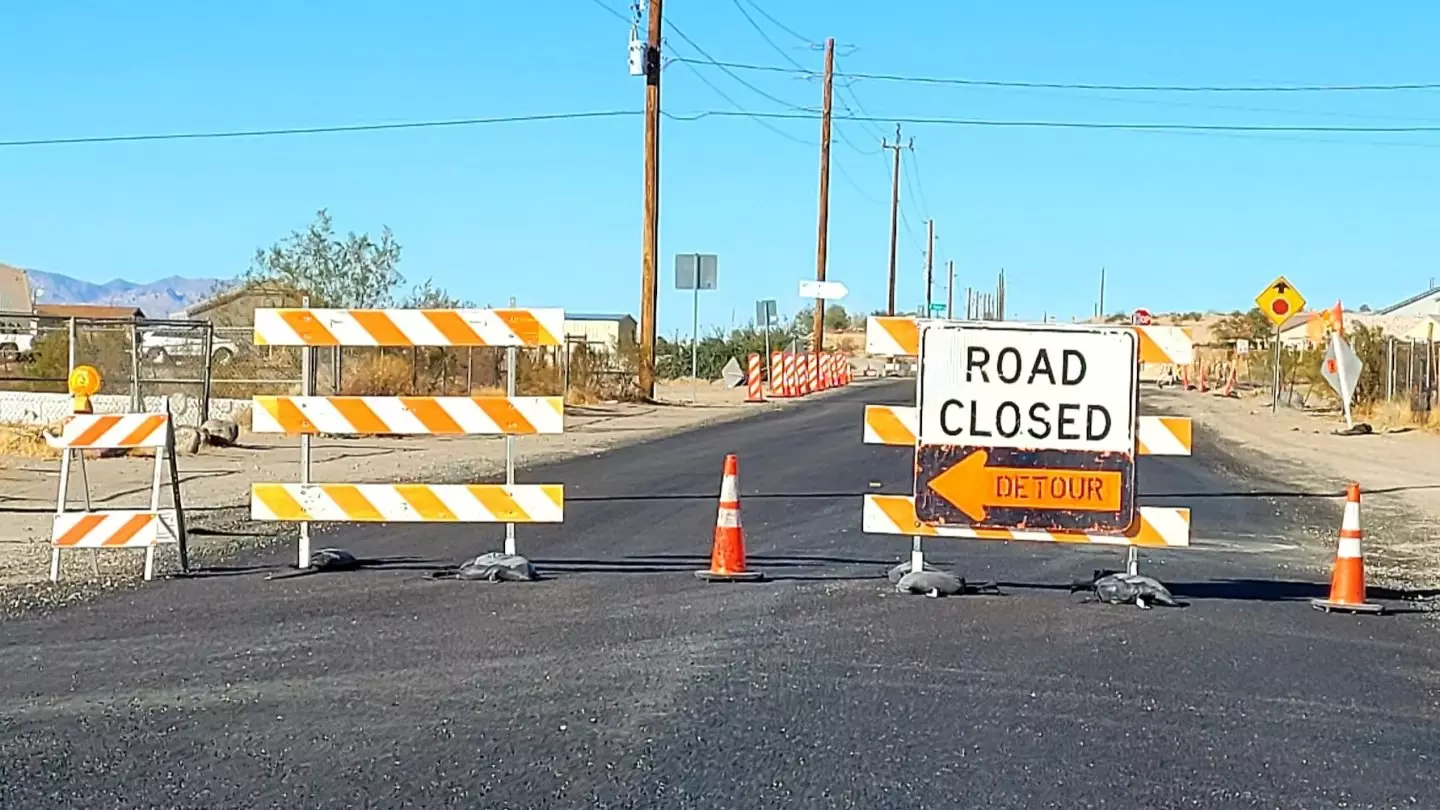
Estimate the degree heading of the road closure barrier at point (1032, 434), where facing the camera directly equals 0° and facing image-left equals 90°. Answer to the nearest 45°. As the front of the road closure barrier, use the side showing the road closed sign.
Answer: approximately 0°

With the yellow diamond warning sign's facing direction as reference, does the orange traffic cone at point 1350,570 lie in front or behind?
in front

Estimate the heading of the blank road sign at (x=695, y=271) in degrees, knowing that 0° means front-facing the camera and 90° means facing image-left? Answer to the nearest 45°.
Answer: approximately 180°

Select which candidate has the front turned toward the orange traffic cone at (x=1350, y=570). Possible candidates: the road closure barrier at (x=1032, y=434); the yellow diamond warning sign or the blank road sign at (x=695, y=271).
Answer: the yellow diamond warning sign

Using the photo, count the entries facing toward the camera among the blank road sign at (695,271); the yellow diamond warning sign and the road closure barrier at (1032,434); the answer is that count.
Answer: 2

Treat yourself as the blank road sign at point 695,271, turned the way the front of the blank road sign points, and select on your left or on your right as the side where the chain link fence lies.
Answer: on your left

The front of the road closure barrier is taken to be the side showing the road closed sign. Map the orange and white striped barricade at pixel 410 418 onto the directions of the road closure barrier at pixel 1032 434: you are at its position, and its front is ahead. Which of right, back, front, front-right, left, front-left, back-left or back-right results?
right

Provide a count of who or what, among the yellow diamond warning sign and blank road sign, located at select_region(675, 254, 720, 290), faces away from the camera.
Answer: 1

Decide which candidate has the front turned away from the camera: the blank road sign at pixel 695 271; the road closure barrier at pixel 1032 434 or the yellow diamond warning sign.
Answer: the blank road sign

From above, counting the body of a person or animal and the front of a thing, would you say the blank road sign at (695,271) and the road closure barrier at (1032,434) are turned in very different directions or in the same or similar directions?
very different directions

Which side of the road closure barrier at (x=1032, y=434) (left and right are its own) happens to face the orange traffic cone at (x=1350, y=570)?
left
